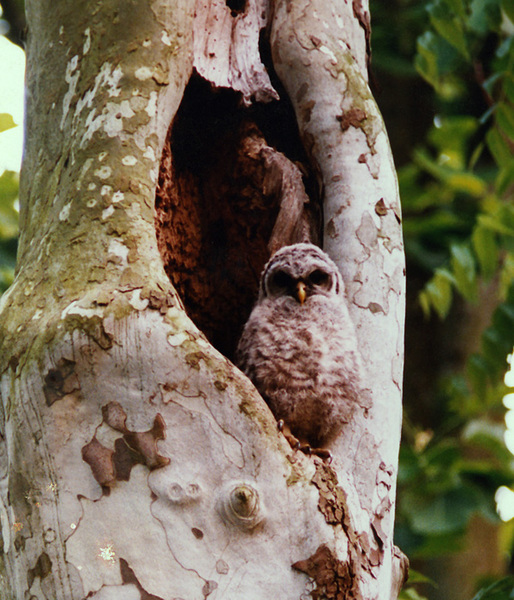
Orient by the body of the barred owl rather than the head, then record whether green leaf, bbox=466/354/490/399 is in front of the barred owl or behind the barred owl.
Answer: behind

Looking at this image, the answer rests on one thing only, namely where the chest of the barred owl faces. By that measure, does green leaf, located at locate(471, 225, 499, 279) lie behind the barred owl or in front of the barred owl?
behind

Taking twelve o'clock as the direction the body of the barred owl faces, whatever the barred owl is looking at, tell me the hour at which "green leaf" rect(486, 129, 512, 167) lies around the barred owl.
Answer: The green leaf is roughly at 7 o'clock from the barred owl.

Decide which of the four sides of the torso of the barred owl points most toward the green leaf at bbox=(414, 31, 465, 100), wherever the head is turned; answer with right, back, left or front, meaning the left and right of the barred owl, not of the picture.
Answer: back

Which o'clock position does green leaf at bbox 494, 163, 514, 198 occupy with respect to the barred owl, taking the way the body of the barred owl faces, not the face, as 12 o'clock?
The green leaf is roughly at 7 o'clock from the barred owl.

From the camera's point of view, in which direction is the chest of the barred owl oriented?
toward the camera

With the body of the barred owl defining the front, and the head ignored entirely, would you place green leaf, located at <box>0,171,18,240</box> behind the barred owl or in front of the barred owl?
behind
